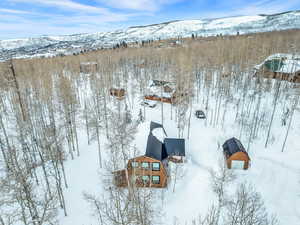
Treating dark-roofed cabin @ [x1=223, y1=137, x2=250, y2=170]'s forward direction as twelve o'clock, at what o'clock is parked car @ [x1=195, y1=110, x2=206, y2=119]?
The parked car is roughly at 5 o'clock from the dark-roofed cabin.

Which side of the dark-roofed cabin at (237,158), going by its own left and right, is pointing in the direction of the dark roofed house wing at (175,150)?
right

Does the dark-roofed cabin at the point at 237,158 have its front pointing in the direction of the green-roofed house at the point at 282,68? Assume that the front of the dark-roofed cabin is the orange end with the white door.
no

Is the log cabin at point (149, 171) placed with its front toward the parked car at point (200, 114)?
no

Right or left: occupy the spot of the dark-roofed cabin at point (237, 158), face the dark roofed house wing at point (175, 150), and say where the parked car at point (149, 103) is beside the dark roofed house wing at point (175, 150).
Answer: right

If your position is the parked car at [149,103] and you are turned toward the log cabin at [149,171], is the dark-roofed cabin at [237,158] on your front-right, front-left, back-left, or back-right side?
front-left

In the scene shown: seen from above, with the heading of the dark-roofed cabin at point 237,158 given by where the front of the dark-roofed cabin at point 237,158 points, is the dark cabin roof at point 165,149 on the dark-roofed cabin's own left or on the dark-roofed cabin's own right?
on the dark-roofed cabin's own right

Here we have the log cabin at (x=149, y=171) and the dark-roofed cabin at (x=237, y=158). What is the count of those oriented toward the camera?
2

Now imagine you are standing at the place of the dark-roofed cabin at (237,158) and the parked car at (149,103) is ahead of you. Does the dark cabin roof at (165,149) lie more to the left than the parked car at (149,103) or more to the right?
left

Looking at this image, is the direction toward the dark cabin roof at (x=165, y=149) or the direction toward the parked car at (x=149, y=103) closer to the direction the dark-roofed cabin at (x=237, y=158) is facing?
the dark cabin roof

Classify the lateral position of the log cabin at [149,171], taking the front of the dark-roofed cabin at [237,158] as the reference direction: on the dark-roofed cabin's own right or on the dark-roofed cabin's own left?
on the dark-roofed cabin's own right

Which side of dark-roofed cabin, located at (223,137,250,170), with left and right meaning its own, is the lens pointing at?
front

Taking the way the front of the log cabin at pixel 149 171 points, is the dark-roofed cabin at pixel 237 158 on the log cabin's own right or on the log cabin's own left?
on the log cabin's own left

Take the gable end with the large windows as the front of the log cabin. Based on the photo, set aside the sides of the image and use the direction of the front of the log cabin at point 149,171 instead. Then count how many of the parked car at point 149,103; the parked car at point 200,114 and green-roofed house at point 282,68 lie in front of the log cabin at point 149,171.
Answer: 0

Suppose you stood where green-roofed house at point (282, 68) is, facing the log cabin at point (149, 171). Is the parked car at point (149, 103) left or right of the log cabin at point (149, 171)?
right

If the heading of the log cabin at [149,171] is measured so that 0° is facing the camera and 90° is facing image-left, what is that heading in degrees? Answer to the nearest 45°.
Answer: approximately 0°
